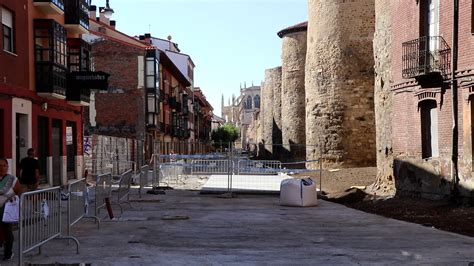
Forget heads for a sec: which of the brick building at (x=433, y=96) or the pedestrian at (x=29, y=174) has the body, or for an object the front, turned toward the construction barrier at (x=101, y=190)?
the brick building

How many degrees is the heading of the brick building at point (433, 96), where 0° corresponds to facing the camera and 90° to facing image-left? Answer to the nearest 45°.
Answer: approximately 45°

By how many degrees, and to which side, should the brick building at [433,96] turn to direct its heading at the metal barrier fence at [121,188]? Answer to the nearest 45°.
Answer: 0° — it already faces it

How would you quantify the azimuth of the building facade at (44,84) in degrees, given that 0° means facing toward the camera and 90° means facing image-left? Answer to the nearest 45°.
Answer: approximately 315°

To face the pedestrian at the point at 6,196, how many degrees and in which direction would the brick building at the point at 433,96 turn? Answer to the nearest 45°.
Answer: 0° — it already faces them
